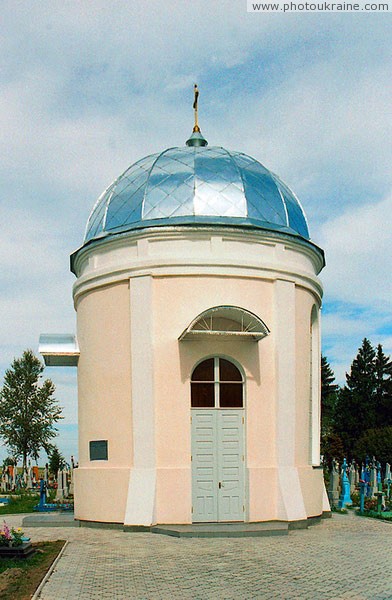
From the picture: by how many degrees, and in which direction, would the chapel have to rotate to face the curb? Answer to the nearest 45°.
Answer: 0° — it already faces it

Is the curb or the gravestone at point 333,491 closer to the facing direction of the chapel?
the curb

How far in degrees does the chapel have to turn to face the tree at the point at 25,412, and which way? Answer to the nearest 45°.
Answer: approximately 180°

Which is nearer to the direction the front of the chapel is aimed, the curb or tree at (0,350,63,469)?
the curb

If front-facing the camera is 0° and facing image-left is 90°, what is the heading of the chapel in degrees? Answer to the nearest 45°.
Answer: approximately 0°

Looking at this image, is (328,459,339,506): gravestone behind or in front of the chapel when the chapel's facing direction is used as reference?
behind

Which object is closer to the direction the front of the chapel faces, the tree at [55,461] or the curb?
the curb

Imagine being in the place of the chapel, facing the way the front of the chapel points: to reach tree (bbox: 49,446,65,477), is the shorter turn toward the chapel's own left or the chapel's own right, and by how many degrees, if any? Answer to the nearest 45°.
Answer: approximately 180°
